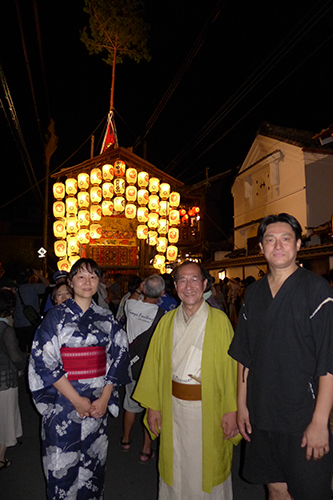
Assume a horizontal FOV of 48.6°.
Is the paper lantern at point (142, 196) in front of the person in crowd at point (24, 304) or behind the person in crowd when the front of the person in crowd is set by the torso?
in front

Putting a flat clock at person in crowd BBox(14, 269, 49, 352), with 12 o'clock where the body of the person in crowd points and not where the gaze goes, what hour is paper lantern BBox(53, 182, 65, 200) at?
The paper lantern is roughly at 11 o'clock from the person in crowd.

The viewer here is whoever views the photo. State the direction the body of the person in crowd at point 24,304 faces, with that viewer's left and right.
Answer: facing away from the viewer and to the right of the viewer

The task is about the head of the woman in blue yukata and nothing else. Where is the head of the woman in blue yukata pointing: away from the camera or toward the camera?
toward the camera

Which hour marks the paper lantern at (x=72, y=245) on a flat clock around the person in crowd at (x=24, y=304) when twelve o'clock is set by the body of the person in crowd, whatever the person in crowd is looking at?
The paper lantern is roughly at 11 o'clock from the person in crowd.

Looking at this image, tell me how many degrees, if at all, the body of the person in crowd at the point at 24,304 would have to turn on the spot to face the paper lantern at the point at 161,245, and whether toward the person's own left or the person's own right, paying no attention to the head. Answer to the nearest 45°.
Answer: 0° — they already face it

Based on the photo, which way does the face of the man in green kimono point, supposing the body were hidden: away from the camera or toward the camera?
toward the camera

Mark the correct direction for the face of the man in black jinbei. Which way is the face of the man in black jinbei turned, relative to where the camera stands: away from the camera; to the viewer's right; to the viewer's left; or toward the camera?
toward the camera

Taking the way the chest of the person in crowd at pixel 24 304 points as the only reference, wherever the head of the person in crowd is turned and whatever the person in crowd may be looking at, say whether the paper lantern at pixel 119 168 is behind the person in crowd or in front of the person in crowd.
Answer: in front

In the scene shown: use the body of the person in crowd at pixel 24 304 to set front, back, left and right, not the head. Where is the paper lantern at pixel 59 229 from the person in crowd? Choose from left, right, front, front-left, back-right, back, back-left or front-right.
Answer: front-left
